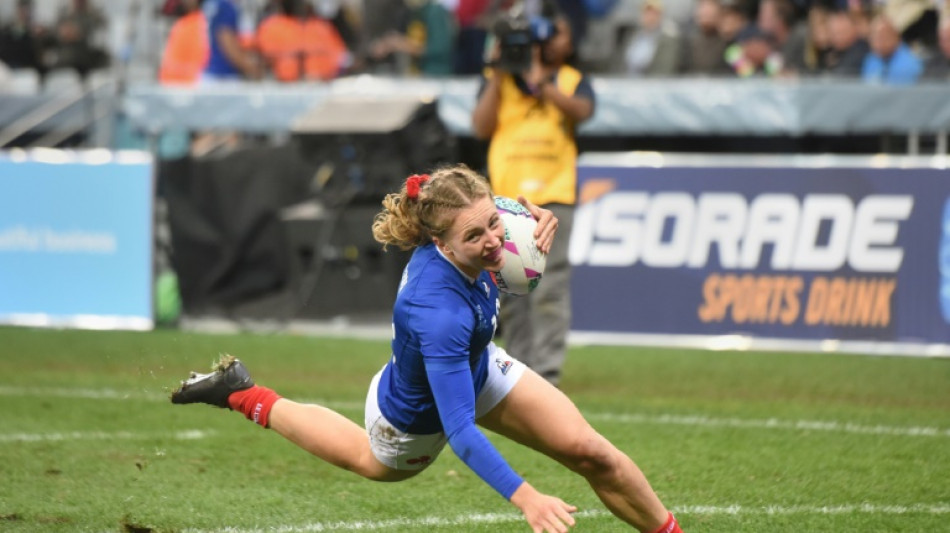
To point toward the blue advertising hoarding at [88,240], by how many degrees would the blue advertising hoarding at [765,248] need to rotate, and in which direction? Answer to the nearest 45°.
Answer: approximately 90° to its right

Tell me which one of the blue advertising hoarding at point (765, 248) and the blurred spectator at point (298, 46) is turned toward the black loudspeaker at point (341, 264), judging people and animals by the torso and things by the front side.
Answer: the blurred spectator

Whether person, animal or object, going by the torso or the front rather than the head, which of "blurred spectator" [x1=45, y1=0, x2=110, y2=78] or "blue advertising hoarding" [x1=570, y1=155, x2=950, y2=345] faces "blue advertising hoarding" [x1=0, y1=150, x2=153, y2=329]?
the blurred spectator

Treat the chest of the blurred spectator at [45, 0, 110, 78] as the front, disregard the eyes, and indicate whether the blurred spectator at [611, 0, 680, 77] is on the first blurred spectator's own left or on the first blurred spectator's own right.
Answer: on the first blurred spectator's own left

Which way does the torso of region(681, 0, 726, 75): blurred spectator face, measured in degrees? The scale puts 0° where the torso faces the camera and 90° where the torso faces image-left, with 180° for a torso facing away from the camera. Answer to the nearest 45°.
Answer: approximately 0°

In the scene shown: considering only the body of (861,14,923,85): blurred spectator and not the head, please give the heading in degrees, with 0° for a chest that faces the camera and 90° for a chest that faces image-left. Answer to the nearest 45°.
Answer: approximately 0°
